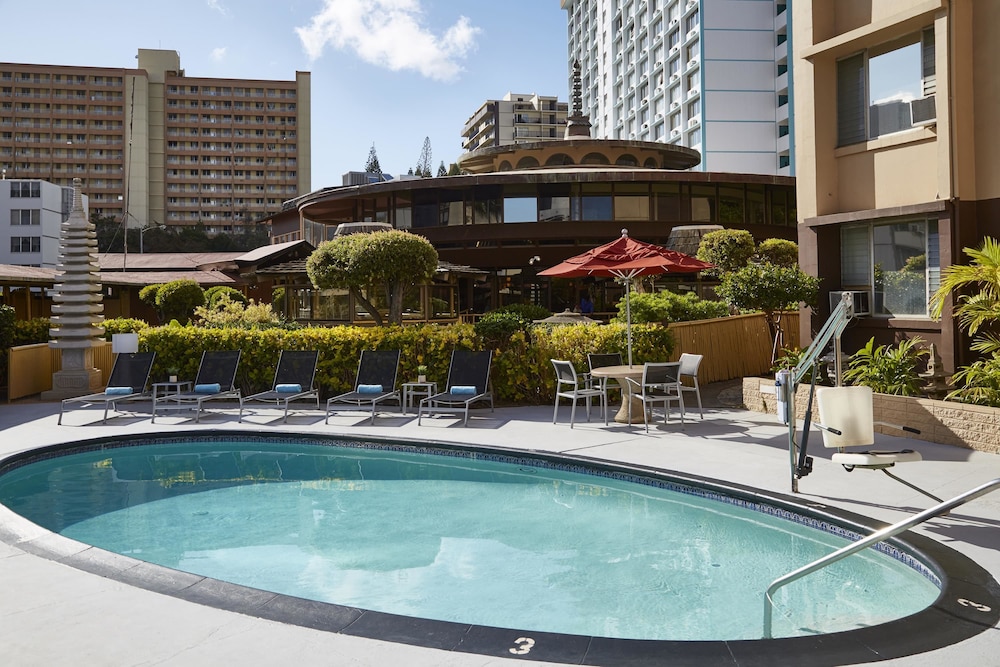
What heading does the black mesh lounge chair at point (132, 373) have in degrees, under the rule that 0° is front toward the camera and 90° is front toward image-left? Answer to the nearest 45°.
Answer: approximately 45°

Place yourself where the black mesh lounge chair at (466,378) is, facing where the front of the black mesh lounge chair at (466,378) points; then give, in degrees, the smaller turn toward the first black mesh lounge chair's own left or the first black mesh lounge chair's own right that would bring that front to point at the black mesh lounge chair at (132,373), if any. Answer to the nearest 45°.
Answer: approximately 45° to the first black mesh lounge chair's own right

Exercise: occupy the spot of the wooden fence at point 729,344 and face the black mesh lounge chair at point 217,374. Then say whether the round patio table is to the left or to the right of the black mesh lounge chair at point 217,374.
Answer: left

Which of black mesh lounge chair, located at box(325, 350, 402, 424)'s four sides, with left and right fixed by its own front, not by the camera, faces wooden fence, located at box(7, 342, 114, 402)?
right

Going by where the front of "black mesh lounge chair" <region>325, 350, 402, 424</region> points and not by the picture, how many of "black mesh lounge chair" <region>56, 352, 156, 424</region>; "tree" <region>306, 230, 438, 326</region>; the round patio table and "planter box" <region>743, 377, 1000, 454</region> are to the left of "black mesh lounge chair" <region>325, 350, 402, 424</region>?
2

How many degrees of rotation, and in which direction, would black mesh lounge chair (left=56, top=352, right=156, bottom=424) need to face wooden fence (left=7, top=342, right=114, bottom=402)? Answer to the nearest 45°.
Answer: approximately 90° to its right

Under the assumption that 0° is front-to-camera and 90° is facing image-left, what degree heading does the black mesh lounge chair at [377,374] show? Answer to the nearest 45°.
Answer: approximately 45°

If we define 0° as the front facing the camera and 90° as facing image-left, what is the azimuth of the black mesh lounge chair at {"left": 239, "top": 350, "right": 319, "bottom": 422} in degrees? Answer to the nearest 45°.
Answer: approximately 45°

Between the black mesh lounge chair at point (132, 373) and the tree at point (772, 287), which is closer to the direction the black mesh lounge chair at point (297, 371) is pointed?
the black mesh lounge chair

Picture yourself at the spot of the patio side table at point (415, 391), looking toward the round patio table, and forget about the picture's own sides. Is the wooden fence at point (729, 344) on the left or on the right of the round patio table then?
left

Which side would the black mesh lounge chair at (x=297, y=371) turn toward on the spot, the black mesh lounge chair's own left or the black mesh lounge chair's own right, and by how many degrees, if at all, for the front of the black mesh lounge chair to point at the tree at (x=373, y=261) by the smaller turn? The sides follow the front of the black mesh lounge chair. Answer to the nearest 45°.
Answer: approximately 180°
